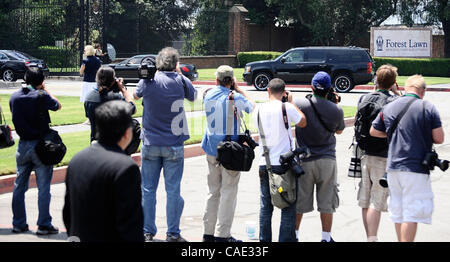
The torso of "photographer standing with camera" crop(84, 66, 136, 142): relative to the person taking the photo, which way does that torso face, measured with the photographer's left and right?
facing away from the viewer and to the right of the viewer

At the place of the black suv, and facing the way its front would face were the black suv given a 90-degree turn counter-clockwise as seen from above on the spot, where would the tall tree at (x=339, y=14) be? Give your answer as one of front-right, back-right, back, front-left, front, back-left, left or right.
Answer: back

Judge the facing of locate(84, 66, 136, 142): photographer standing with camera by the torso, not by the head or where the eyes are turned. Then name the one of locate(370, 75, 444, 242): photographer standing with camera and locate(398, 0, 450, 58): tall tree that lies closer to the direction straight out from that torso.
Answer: the tall tree

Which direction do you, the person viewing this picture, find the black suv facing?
facing to the left of the viewer

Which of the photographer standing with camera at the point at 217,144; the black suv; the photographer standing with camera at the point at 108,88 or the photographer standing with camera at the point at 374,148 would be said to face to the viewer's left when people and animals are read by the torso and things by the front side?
the black suv

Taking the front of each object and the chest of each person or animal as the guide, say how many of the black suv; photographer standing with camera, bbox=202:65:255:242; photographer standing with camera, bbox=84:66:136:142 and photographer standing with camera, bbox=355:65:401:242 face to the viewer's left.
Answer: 1

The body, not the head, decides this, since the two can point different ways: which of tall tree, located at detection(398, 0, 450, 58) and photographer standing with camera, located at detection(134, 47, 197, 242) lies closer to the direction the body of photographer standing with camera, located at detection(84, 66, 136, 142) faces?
the tall tree

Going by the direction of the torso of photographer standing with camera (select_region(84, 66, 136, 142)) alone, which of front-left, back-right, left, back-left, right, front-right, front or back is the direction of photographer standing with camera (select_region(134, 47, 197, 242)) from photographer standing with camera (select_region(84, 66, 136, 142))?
right

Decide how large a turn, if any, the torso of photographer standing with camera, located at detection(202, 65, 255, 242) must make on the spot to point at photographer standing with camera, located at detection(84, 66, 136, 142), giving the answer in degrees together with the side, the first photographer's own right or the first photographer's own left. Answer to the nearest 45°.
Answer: approximately 90° to the first photographer's own left

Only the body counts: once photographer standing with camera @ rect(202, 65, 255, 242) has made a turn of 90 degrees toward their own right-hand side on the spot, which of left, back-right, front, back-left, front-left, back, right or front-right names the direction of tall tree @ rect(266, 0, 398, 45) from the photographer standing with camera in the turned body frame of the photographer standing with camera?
back-left

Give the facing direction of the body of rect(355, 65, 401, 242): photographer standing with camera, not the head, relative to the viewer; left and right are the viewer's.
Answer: facing away from the viewer and to the right of the viewer

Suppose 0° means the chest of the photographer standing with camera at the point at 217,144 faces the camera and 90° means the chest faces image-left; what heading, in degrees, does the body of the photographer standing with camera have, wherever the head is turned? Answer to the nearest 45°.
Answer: approximately 225°

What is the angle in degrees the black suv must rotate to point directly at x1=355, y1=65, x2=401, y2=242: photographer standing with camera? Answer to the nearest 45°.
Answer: approximately 90° to its left
